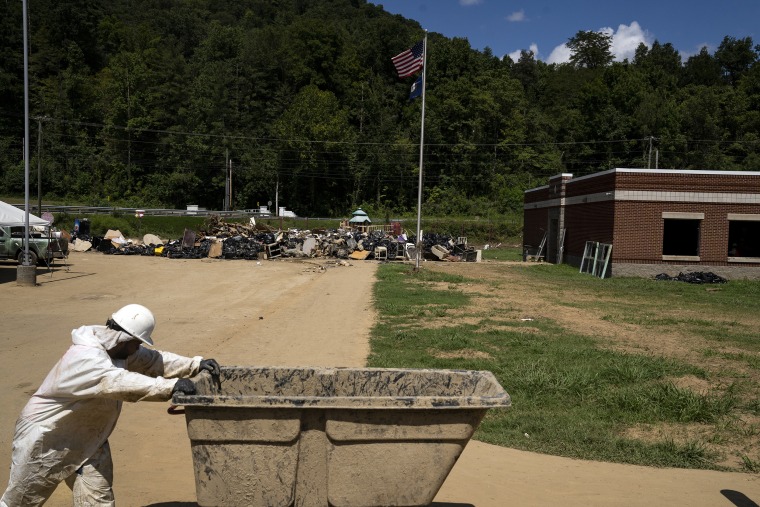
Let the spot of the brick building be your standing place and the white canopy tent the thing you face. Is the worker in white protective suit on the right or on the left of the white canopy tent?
left

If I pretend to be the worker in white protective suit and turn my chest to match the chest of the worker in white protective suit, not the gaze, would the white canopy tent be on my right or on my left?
on my left

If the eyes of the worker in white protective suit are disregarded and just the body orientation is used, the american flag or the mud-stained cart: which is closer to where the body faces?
the mud-stained cart

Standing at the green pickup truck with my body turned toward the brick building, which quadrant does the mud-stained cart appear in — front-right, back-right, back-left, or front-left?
front-right

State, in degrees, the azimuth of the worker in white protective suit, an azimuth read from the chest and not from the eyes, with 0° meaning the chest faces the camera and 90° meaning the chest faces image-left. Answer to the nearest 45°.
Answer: approximately 270°

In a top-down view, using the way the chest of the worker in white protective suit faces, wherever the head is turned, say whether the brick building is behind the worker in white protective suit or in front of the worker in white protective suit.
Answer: in front

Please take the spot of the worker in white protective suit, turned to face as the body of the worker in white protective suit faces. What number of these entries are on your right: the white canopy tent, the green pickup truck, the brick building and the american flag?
0

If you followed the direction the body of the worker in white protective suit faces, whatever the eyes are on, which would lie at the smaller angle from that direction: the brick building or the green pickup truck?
the brick building

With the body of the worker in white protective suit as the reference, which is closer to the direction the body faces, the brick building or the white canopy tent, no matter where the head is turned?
the brick building

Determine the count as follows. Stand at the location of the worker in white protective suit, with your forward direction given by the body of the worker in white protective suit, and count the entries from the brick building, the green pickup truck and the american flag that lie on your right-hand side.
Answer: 0

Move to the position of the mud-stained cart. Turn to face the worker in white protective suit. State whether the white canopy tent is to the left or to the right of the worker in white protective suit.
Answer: right

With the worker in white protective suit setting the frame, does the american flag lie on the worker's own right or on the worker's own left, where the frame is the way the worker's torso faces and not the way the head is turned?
on the worker's own left

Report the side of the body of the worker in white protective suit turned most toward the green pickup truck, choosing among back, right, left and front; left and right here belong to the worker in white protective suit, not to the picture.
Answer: left

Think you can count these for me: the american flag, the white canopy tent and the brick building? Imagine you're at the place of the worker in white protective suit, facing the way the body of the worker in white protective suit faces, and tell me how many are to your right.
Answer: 0

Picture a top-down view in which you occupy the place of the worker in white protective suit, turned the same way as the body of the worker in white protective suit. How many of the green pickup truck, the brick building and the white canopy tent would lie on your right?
0
